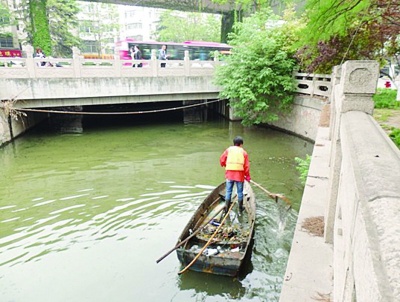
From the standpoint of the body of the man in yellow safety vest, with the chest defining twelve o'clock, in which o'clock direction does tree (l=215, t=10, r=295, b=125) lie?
The tree is roughly at 12 o'clock from the man in yellow safety vest.

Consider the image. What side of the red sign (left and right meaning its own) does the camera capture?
front

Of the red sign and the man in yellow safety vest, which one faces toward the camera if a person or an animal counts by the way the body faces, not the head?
the red sign

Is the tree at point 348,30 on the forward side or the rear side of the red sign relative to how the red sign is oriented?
on the forward side

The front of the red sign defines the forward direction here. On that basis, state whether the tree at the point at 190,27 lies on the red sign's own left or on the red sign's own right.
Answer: on the red sign's own left

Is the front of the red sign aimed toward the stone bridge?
yes

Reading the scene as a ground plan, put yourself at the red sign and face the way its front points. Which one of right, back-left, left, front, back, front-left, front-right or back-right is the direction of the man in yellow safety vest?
front

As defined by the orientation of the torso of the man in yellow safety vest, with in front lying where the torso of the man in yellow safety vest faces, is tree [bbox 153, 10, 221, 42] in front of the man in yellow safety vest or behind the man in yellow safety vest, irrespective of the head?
in front

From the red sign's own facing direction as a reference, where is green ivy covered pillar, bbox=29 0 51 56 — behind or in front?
in front

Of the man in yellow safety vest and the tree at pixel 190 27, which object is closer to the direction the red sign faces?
the man in yellow safety vest

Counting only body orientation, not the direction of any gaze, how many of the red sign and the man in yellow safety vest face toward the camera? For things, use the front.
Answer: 1

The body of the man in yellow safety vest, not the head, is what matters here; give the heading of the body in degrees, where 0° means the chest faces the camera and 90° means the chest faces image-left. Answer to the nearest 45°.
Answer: approximately 180°
